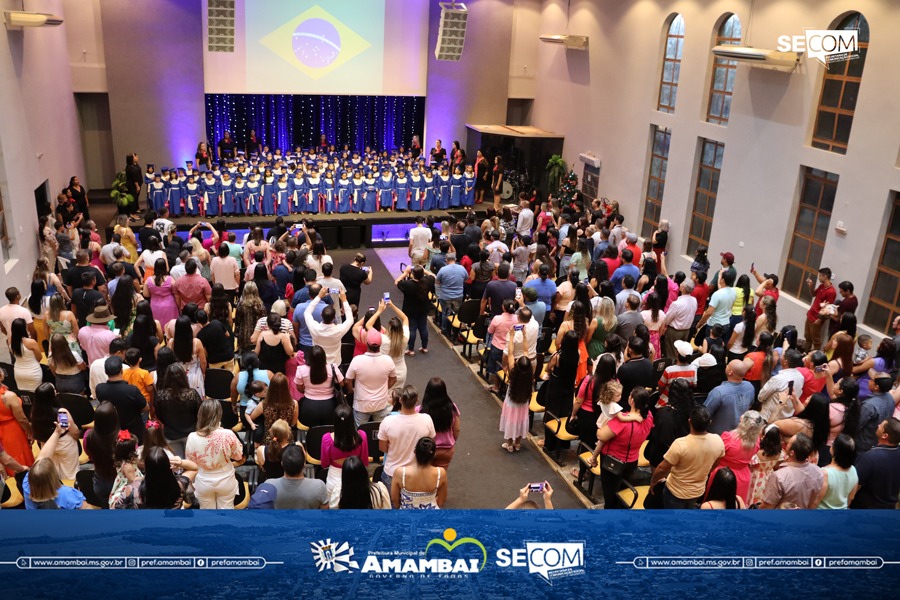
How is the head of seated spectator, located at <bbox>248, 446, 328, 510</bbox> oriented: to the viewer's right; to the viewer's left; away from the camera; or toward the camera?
away from the camera

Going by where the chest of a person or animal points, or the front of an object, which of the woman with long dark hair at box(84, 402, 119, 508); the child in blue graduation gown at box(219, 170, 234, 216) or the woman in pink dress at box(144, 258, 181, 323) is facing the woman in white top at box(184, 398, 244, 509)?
the child in blue graduation gown

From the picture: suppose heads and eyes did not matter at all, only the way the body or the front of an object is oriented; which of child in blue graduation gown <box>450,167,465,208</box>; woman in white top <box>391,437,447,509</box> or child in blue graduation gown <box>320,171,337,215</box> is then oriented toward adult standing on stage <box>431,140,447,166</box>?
the woman in white top

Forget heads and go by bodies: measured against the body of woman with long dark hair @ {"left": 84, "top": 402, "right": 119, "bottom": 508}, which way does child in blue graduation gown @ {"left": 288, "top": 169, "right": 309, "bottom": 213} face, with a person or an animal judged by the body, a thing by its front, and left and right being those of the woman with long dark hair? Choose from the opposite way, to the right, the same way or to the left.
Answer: the opposite way

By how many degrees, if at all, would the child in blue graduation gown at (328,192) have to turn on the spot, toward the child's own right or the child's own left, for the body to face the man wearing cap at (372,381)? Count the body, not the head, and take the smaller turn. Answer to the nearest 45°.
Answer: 0° — they already face them

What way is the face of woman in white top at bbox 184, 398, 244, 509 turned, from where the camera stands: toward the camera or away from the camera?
away from the camera

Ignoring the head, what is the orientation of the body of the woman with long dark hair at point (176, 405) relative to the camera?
away from the camera

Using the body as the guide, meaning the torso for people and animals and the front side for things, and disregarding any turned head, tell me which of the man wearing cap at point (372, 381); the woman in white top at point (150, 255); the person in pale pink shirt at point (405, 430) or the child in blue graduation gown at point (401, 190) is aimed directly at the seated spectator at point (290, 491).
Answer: the child in blue graduation gown

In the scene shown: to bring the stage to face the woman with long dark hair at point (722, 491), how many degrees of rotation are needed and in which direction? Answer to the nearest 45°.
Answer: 0° — it already faces them

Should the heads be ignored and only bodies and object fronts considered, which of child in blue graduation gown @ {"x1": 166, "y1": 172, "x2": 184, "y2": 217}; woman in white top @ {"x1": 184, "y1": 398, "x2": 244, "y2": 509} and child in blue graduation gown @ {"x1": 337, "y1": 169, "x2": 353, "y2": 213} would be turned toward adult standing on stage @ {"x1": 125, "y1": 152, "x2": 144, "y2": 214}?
the woman in white top

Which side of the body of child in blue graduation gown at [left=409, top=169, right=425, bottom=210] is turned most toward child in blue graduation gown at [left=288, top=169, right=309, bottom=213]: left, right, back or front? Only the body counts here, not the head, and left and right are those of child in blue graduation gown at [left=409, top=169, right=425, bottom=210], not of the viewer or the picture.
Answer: right

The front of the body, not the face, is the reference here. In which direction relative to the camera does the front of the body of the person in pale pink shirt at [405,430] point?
away from the camera

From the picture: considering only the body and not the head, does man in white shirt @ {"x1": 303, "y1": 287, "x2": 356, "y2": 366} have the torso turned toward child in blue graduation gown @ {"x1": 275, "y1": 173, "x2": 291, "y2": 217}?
yes
